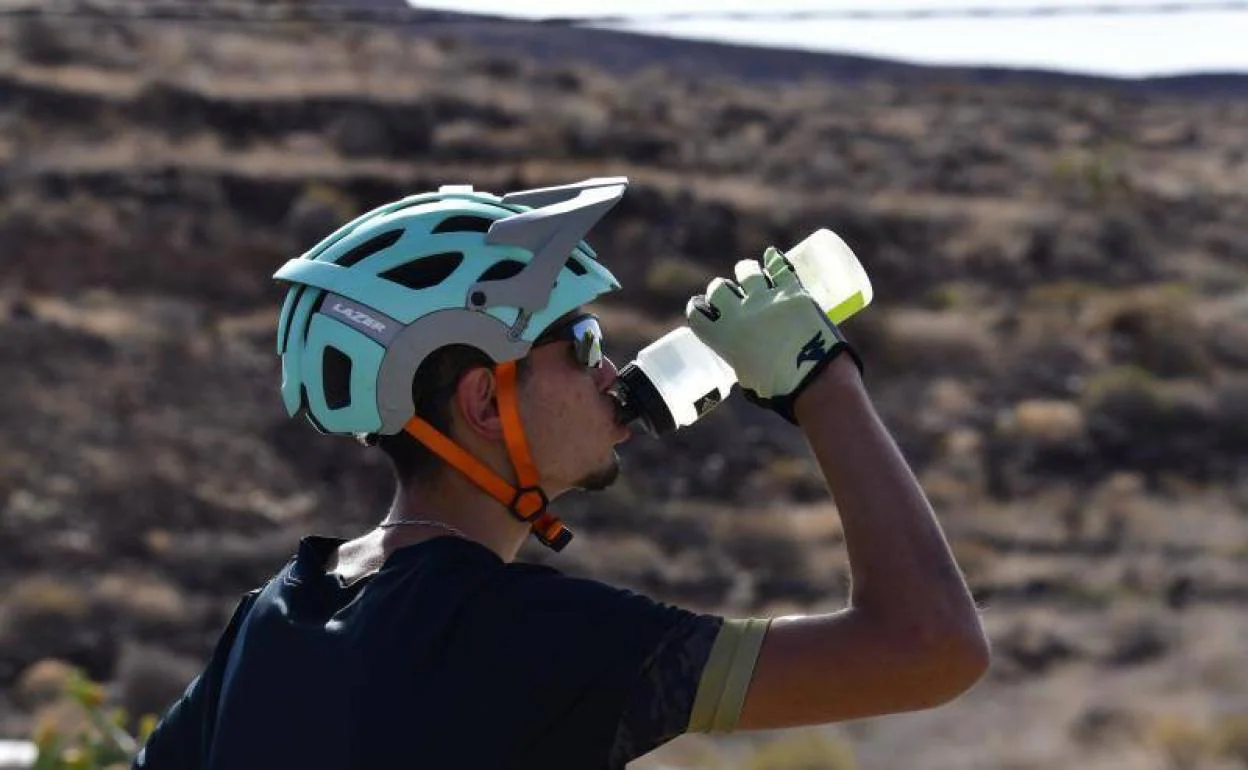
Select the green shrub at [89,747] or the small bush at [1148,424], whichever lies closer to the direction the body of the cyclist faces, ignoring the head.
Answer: the small bush

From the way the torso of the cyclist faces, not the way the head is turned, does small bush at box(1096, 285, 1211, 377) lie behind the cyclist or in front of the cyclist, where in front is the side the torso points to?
in front

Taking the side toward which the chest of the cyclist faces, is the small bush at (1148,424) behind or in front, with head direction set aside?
in front

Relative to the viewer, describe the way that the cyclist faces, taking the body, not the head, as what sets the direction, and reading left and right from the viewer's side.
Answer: facing away from the viewer and to the right of the viewer

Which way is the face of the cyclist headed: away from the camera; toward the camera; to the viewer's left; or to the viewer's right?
to the viewer's right

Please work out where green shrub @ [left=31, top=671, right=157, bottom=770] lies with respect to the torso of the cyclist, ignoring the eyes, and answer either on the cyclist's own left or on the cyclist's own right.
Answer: on the cyclist's own left

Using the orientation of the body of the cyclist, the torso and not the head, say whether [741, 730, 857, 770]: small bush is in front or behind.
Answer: in front

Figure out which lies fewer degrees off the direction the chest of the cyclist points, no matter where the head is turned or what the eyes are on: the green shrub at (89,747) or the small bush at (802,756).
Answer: the small bush
